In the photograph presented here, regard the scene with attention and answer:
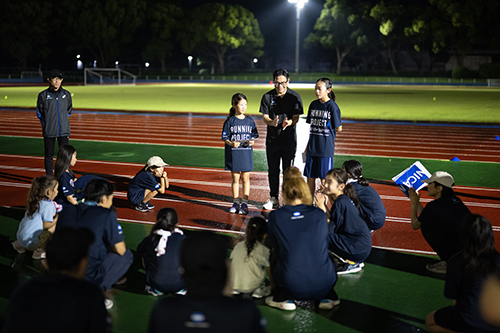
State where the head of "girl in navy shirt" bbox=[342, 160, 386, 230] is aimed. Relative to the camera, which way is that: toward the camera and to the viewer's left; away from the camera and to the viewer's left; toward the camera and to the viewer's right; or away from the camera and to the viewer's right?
away from the camera and to the viewer's left

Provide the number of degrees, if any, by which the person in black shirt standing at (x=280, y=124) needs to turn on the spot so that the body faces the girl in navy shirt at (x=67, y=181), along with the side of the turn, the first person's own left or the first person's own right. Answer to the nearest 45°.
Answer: approximately 45° to the first person's own right

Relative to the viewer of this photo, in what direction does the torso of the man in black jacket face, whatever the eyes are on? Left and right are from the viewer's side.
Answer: facing the viewer

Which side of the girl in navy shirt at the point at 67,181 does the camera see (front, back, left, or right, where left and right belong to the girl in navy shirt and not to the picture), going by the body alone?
right

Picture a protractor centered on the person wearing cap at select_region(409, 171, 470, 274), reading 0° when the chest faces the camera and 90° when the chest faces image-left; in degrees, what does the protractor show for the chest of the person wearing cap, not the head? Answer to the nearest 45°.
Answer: approximately 90°

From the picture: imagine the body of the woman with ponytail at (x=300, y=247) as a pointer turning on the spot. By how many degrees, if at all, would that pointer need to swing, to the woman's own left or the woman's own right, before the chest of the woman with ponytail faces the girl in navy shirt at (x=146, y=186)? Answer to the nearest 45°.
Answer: approximately 45° to the woman's own left

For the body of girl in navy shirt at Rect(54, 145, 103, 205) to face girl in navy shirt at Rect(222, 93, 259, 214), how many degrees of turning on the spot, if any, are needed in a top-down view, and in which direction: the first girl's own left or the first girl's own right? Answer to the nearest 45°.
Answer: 0° — they already face them

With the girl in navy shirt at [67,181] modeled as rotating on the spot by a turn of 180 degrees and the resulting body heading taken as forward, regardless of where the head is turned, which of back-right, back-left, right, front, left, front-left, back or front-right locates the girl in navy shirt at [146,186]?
back-right

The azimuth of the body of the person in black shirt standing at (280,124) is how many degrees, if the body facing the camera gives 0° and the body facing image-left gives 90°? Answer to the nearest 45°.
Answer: approximately 0°

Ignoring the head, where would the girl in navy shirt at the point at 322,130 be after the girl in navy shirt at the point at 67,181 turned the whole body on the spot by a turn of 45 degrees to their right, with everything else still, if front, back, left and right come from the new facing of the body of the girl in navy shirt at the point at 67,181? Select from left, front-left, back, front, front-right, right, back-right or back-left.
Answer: front-left

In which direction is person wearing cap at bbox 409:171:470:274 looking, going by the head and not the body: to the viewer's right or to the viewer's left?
to the viewer's left

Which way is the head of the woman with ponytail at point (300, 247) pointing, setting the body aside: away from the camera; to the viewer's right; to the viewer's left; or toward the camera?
away from the camera

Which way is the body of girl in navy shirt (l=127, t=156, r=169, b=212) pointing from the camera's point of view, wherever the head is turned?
to the viewer's right

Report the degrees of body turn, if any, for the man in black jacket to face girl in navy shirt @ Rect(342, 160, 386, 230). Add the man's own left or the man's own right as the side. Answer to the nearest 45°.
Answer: approximately 45° to the man's own left

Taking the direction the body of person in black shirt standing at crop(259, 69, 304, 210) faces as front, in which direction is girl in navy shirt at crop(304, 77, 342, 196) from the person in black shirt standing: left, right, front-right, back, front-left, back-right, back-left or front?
front-left

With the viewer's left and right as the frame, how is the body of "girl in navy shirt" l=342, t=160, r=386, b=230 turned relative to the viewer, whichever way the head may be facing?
facing to the left of the viewer

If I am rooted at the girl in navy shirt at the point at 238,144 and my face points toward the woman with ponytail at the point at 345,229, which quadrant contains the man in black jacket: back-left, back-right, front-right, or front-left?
back-right

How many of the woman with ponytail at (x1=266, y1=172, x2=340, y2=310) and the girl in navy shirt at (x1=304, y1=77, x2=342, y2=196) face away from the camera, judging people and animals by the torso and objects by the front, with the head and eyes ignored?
1

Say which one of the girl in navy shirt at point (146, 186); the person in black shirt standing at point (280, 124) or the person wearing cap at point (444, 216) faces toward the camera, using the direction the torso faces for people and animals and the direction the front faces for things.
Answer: the person in black shirt standing

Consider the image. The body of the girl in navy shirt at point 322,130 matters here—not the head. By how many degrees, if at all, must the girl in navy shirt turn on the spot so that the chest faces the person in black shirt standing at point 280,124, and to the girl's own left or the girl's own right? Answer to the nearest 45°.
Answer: approximately 90° to the girl's own right
